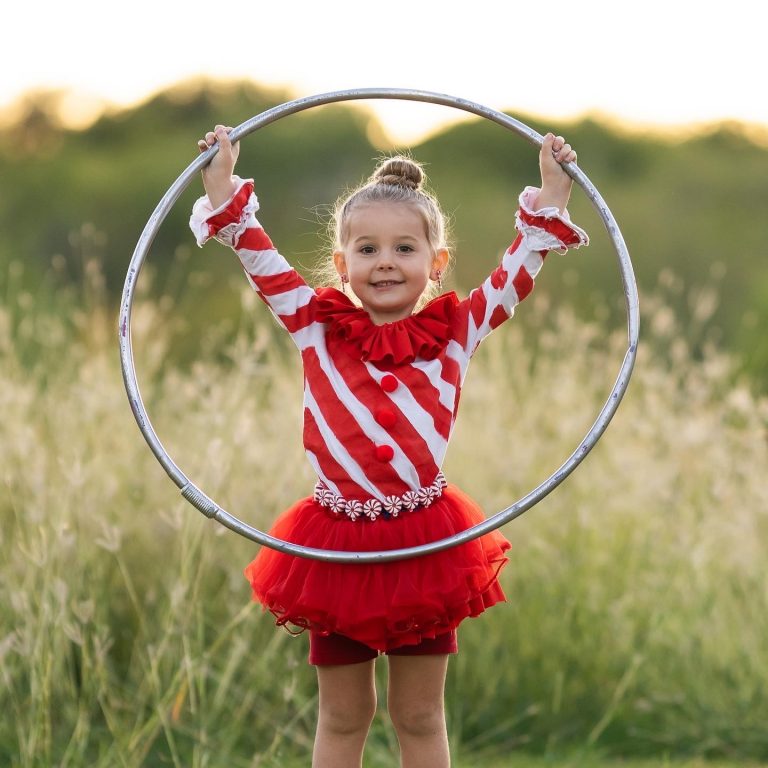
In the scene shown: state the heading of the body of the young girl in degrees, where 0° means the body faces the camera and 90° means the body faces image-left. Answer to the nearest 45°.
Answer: approximately 0°
